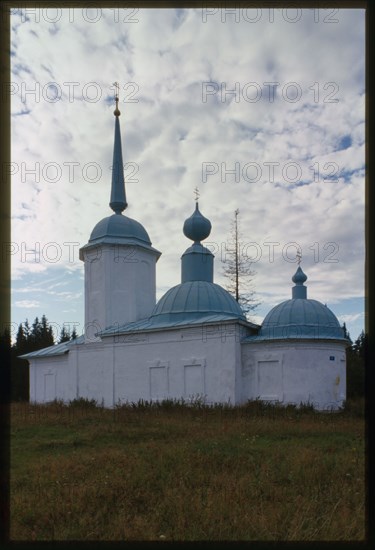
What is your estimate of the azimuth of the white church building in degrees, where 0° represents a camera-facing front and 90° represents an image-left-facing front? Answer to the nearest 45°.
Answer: approximately 135°
